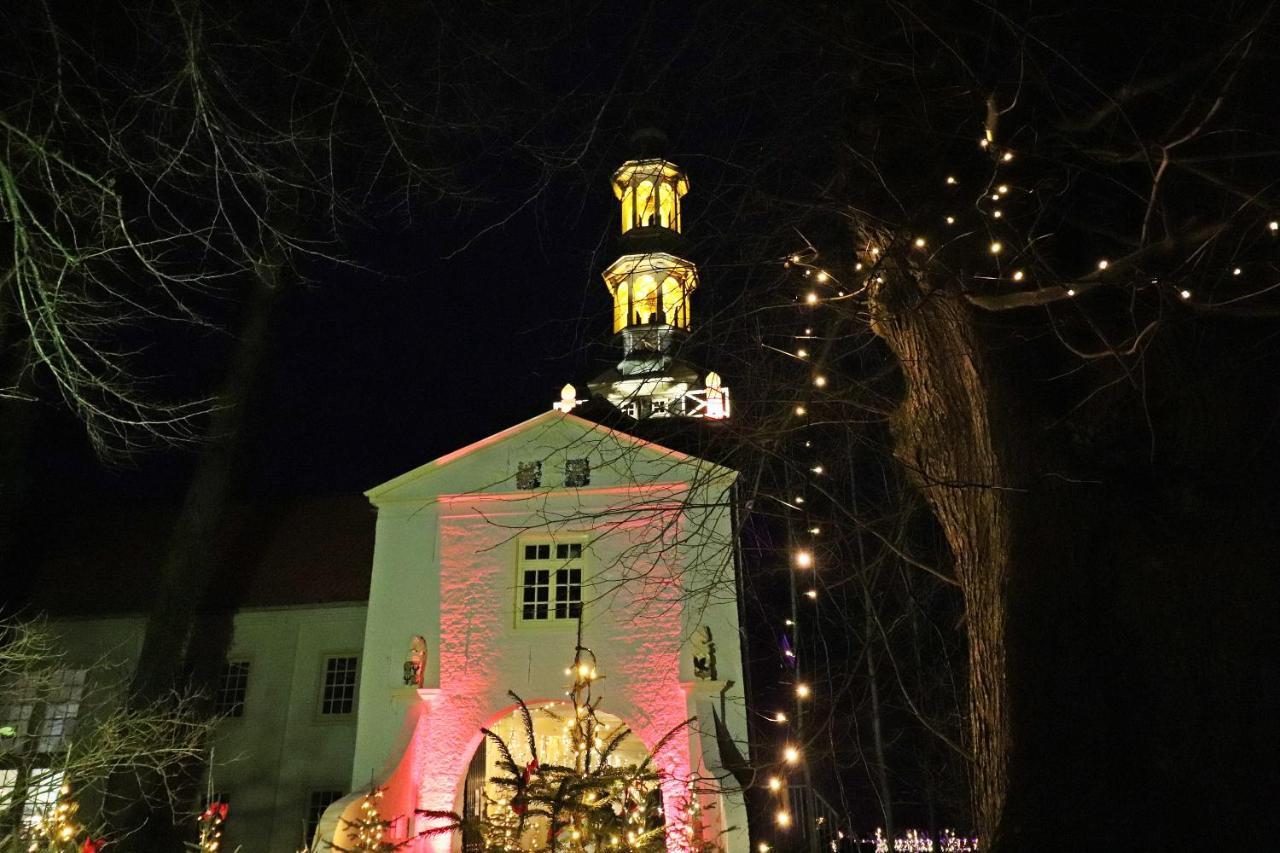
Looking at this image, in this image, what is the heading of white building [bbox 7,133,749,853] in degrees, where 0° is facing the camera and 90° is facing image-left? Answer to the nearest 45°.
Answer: approximately 0°

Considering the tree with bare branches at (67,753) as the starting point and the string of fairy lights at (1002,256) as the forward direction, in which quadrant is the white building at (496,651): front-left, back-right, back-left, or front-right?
front-left

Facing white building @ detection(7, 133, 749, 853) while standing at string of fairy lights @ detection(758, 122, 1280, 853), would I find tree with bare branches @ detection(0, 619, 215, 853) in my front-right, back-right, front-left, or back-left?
front-left

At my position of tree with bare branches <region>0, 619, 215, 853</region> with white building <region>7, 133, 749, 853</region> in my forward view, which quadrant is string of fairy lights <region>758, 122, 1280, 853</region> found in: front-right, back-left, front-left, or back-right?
front-right

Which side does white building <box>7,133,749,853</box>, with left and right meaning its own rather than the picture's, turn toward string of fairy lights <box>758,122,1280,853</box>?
front

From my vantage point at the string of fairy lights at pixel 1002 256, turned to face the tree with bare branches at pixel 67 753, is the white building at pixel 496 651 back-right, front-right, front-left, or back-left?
front-right

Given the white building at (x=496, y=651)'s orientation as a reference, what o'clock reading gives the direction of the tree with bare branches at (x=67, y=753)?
The tree with bare branches is roughly at 3 o'clock from the white building.
